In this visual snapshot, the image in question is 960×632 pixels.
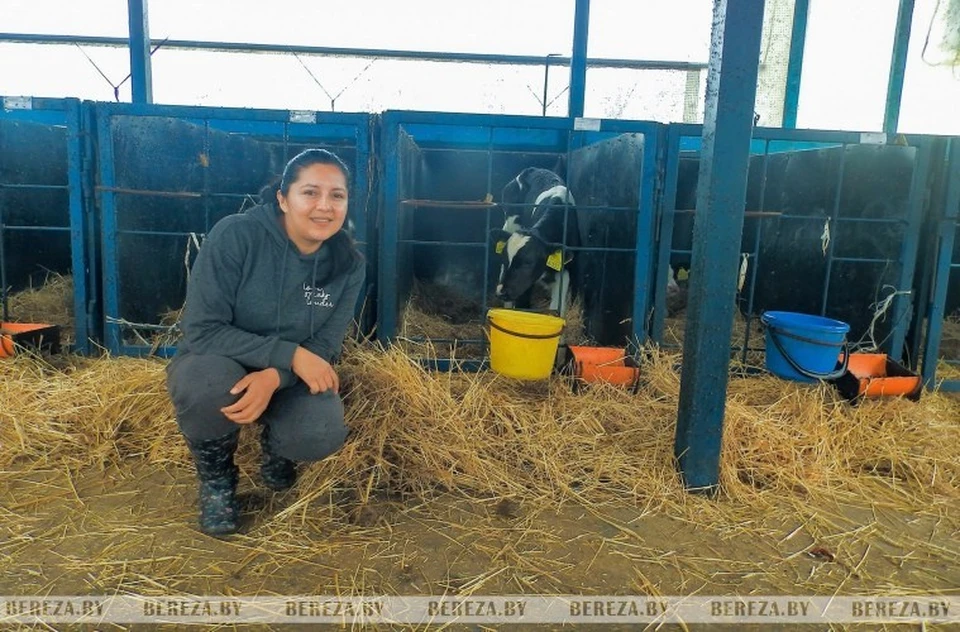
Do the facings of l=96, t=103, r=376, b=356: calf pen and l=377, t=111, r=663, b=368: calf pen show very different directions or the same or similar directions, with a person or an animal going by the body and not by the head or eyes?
same or similar directions

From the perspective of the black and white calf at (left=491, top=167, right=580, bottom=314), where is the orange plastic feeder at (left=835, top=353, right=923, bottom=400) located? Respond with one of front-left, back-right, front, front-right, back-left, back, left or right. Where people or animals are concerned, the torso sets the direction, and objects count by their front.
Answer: front-left

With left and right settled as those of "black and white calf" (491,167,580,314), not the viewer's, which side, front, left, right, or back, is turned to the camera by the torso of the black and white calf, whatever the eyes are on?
front

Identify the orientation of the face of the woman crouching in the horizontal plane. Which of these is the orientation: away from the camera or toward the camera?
toward the camera

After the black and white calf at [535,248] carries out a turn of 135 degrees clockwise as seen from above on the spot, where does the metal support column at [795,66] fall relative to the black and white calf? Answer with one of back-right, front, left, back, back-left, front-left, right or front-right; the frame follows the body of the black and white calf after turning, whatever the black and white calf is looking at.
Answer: right

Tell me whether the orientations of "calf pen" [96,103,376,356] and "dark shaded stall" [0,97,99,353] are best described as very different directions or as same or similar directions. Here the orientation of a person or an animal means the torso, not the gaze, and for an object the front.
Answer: same or similar directions

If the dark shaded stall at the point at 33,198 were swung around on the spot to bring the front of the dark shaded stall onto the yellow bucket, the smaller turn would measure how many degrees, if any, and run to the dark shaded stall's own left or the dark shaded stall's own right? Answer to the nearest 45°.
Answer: approximately 45° to the dark shaded stall's own left

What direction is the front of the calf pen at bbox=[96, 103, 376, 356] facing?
toward the camera

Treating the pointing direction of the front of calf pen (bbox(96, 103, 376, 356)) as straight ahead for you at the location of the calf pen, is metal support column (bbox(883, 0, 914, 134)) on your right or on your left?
on your left

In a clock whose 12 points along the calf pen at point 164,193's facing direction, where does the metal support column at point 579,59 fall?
The metal support column is roughly at 8 o'clock from the calf pen.

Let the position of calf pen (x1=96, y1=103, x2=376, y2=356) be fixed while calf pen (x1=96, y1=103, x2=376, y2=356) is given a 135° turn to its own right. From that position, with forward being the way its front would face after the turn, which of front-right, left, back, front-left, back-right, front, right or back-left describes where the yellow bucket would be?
back

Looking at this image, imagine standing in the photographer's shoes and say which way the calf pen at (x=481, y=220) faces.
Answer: facing the viewer

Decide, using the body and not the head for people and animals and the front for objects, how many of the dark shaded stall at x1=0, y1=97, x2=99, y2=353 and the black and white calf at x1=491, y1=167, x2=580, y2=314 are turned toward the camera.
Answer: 2

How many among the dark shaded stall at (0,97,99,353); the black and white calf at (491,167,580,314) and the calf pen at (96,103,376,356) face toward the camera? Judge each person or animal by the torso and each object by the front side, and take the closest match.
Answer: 3

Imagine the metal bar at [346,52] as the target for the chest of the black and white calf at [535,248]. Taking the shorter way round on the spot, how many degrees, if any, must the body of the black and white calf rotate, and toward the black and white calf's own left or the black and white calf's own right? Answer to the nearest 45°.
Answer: approximately 135° to the black and white calf's own right
